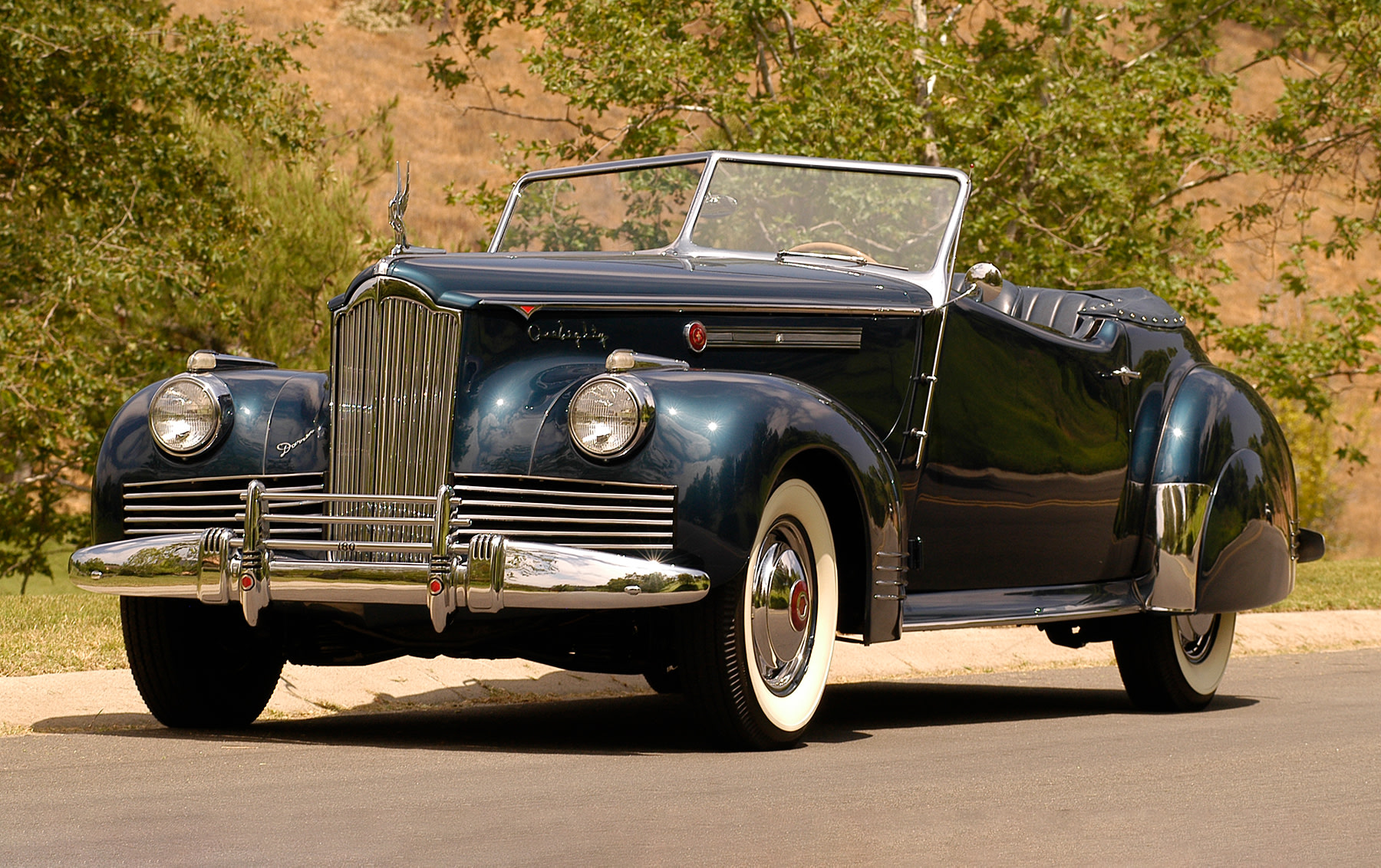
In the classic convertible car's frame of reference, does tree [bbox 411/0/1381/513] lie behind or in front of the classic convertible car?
behind

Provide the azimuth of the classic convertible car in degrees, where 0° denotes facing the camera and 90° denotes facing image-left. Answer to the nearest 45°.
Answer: approximately 45°
